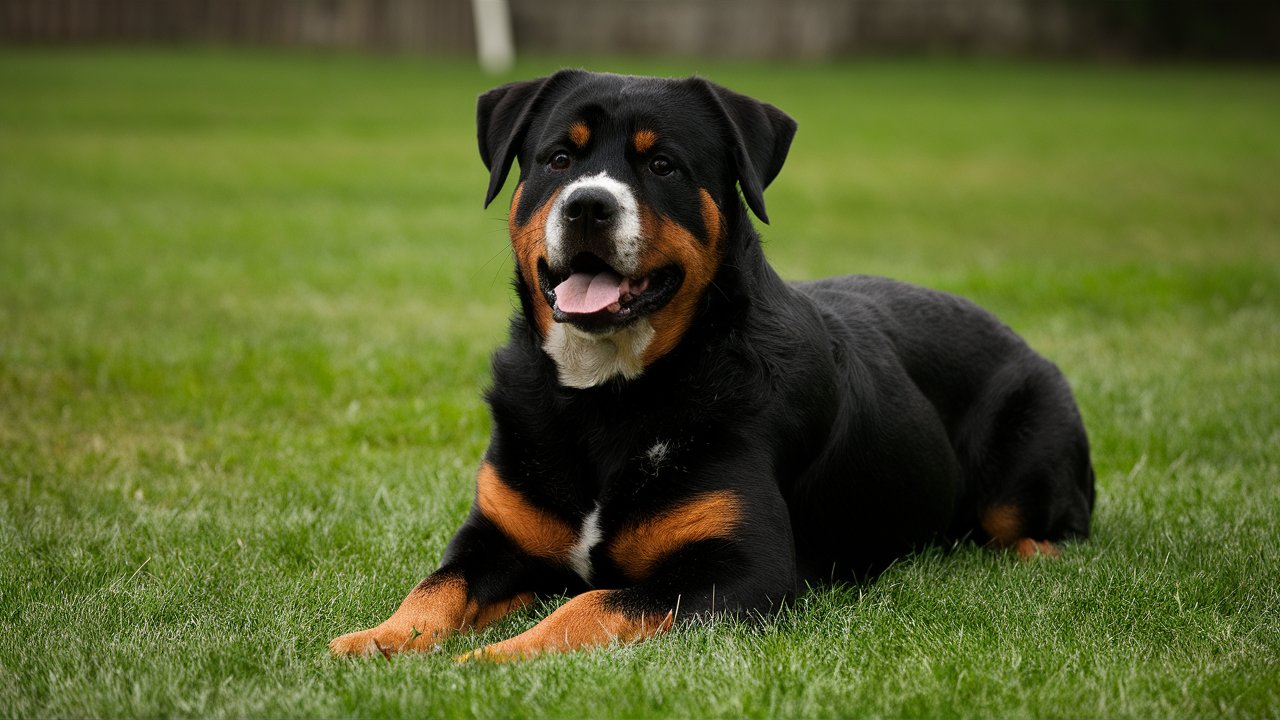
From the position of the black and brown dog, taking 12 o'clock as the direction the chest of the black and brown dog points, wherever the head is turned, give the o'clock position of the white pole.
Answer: The white pole is roughly at 4 o'clock from the black and brown dog.

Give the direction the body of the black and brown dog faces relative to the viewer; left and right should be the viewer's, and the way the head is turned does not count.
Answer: facing the viewer and to the left of the viewer
